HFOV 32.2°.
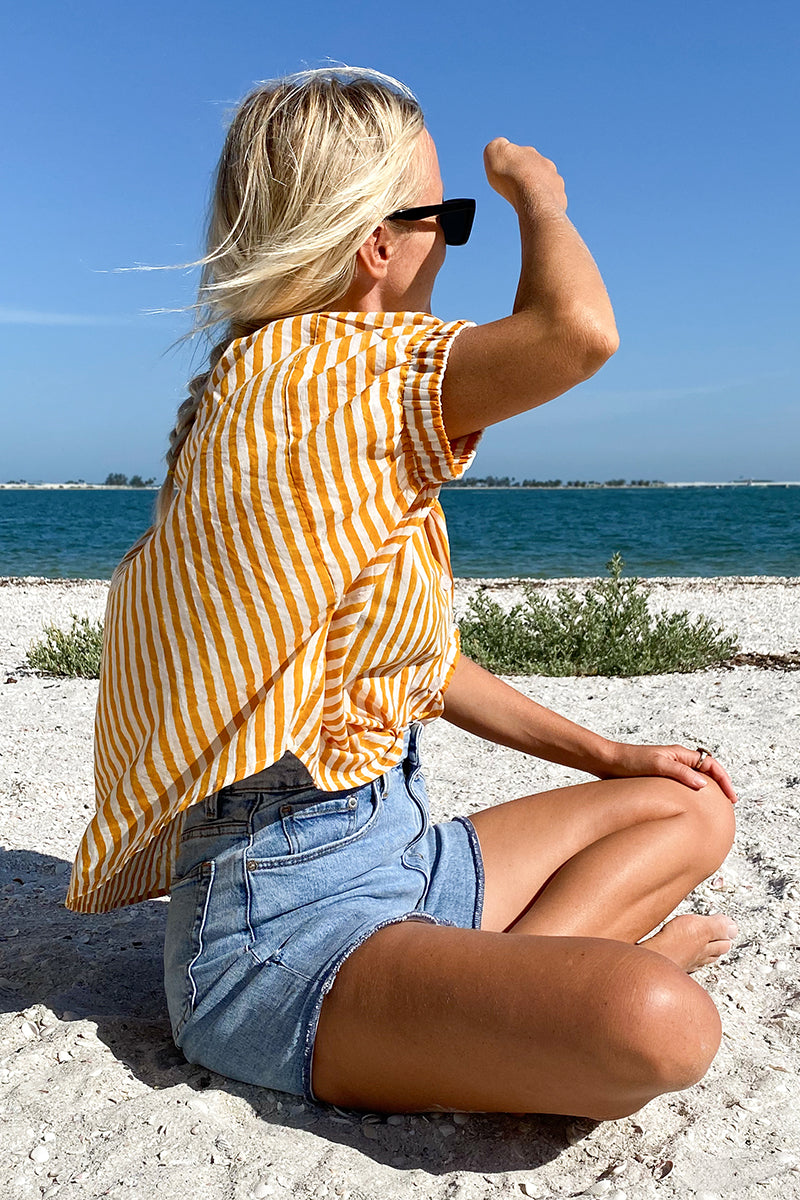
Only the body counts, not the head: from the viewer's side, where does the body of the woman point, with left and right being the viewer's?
facing away from the viewer and to the right of the viewer

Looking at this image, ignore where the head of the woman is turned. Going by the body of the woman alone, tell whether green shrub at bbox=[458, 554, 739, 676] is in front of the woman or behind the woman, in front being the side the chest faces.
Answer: in front

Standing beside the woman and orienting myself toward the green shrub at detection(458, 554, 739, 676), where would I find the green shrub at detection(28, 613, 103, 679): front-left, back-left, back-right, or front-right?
front-left

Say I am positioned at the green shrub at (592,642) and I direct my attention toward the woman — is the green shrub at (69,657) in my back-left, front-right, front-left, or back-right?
front-right

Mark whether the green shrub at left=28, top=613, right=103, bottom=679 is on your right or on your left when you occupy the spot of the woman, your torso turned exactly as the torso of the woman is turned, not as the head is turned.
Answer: on your left

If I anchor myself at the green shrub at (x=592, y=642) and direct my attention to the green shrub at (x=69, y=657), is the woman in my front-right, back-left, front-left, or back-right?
front-left

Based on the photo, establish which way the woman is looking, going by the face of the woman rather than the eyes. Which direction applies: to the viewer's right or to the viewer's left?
to the viewer's right
